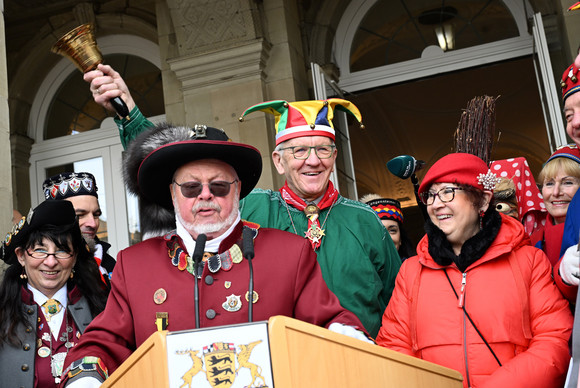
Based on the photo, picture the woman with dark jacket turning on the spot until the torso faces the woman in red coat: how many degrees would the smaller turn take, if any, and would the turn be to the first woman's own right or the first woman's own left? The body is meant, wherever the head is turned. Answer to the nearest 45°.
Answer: approximately 45° to the first woman's own left

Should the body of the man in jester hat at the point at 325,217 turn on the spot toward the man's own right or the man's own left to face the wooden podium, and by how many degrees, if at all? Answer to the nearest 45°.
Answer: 0° — they already face it

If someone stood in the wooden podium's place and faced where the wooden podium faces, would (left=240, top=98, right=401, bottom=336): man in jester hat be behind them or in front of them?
behind

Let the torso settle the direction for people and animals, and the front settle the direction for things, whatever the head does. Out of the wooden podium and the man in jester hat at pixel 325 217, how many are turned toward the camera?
2

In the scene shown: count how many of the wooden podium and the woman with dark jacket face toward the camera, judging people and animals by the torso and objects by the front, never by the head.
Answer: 2

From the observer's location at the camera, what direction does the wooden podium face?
facing the viewer

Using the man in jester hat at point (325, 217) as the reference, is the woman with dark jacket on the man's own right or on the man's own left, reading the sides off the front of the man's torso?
on the man's own right

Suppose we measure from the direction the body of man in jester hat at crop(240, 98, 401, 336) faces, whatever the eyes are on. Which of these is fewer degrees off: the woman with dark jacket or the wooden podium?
the wooden podium

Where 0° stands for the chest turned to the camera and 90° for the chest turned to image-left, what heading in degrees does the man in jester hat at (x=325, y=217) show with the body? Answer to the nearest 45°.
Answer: approximately 0°
